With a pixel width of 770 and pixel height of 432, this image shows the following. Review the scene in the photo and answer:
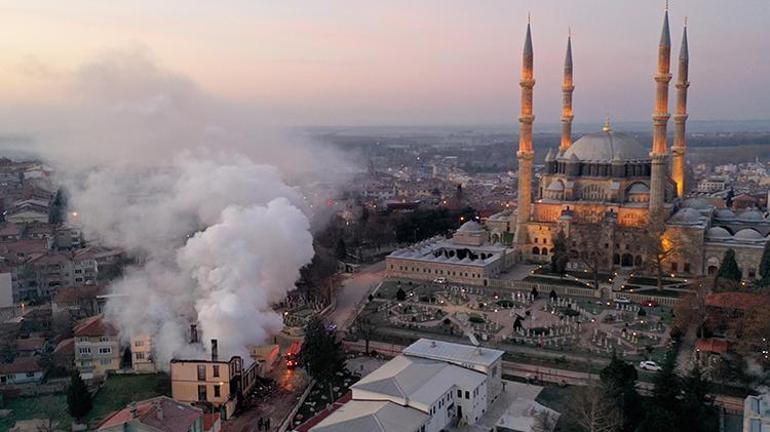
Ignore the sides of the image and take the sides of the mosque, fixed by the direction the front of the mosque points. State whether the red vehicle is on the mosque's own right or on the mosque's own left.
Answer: on the mosque's own right
